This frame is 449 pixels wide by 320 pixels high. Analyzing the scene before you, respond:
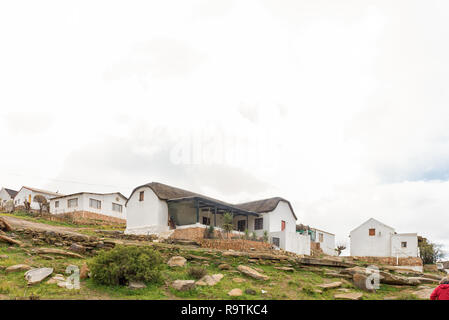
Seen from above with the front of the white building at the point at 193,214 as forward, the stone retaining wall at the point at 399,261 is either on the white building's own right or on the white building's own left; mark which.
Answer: on the white building's own left

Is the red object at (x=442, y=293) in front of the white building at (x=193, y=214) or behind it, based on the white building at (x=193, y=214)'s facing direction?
in front

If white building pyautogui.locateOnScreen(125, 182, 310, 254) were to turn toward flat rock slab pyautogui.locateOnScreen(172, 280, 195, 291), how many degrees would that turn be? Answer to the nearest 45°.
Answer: approximately 45° to its right

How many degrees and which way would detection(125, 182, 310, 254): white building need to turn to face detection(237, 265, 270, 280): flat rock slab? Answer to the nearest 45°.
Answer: approximately 45° to its right

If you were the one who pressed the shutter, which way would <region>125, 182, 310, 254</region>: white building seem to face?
facing the viewer and to the right of the viewer

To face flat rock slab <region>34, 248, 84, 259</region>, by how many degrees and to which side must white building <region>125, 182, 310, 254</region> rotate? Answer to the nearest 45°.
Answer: approximately 45° to its right

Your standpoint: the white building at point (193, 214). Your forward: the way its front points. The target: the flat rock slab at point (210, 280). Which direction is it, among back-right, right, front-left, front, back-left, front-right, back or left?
front-right

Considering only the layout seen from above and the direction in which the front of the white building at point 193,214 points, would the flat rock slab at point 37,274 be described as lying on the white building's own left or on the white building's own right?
on the white building's own right

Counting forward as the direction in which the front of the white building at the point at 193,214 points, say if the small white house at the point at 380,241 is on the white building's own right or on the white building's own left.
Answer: on the white building's own left
